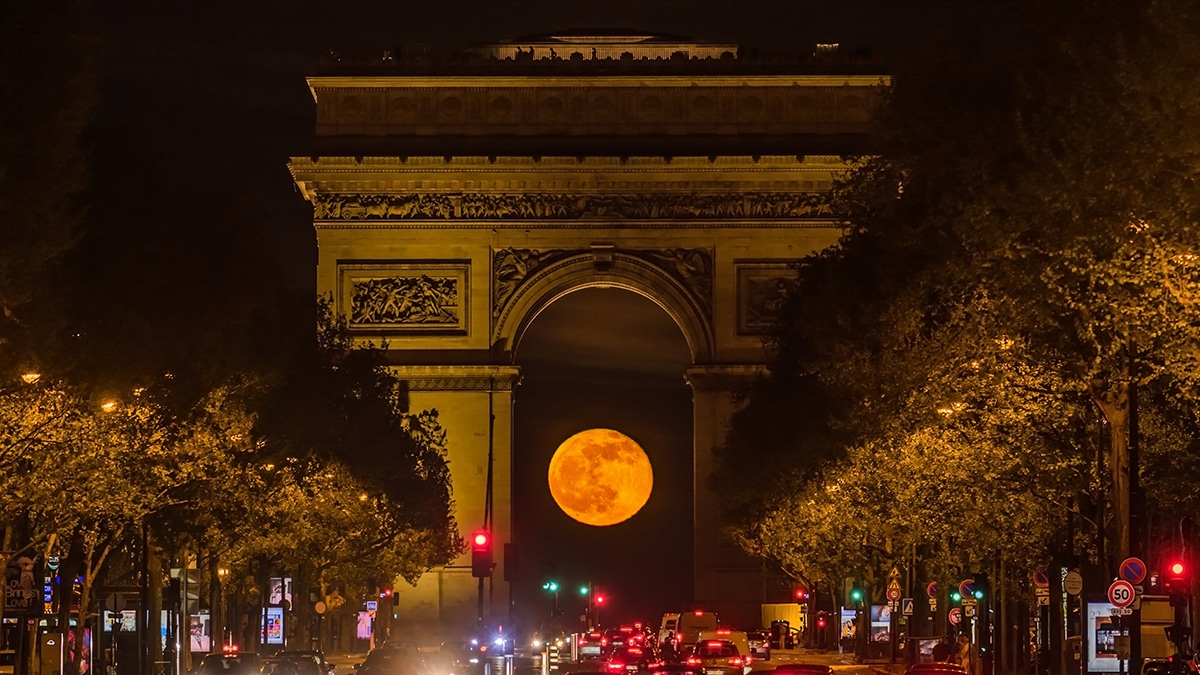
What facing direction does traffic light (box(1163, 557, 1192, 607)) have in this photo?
toward the camera

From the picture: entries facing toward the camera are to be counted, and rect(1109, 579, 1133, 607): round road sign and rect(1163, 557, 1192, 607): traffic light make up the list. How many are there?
2

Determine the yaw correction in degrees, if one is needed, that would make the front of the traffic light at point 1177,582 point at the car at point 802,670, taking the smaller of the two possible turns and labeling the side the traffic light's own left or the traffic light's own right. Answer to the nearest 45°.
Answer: approximately 45° to the traffic light's own right

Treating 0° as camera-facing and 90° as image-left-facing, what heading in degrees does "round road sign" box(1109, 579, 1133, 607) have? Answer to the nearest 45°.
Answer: approximately 0°

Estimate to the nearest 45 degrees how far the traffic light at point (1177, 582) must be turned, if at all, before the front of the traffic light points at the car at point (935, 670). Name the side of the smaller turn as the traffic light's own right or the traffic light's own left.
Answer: approximately 90° to the traffic light's own right
